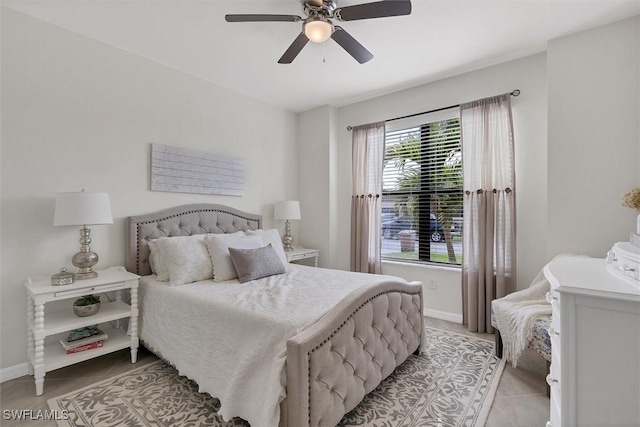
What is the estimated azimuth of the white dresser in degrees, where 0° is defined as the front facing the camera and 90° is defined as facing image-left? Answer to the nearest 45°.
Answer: approximately 90°

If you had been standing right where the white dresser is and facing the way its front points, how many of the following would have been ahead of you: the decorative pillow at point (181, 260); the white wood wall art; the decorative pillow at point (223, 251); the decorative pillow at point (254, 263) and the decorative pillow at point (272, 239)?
5

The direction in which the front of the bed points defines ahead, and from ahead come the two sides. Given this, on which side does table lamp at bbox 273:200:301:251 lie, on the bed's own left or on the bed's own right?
on the bed's own left

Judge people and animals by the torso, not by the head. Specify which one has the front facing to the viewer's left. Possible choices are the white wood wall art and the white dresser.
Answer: the white dresser

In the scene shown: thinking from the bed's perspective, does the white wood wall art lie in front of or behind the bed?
behind

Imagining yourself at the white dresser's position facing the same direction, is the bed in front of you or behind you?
in front

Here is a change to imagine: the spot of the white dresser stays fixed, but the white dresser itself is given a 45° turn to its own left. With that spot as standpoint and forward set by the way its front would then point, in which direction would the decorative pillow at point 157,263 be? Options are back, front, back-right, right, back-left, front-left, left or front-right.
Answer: front-right

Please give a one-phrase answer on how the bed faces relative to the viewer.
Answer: facing the viewer and to the right of the viewer

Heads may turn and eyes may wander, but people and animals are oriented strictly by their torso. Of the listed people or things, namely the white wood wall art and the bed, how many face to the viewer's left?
0

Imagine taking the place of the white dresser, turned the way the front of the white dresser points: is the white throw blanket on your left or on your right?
on your right

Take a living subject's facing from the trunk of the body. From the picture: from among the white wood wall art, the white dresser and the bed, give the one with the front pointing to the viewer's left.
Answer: the white dresser

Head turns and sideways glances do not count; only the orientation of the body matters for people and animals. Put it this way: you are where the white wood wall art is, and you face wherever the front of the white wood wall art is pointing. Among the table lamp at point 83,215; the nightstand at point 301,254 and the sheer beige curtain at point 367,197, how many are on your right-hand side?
1

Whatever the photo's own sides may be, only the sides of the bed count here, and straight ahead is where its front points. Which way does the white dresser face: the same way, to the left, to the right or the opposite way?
the opposite way

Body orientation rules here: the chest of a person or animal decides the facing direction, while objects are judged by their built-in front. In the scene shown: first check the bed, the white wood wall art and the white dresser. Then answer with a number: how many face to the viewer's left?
1

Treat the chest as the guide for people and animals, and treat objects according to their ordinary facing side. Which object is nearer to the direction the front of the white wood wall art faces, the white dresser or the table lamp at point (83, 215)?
the white dresser
